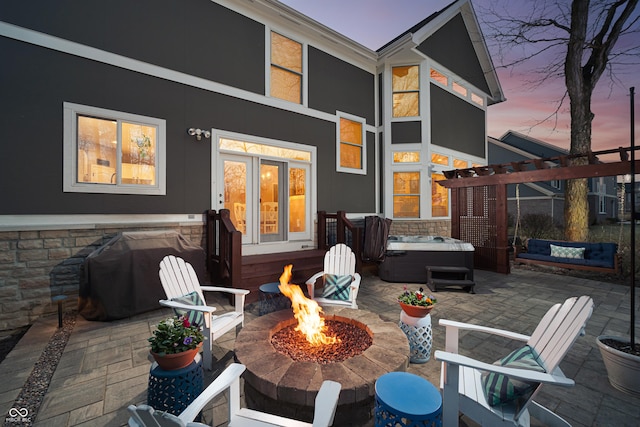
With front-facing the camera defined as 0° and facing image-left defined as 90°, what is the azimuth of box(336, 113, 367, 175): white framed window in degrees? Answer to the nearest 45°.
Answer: approximately 315°

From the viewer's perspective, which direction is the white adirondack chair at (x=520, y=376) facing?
to the viewer's left

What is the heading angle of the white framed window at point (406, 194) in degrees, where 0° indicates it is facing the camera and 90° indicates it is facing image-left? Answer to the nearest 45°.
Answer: approximately 0°

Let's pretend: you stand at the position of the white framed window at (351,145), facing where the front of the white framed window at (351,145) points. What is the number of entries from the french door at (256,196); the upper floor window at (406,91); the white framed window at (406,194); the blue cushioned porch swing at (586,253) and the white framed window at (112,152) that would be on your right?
2

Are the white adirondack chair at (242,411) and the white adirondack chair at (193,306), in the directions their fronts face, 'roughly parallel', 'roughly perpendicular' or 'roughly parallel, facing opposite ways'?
roughly perpendicular

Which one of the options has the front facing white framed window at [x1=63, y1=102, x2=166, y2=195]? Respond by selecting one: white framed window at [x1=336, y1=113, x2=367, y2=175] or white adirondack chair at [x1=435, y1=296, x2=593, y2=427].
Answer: the white adirondack chair

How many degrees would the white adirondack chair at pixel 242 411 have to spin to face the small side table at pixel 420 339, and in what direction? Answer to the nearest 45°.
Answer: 0° — it already faces it

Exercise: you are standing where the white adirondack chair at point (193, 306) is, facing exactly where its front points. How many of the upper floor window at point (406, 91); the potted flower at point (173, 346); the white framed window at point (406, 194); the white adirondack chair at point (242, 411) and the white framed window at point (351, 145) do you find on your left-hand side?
3

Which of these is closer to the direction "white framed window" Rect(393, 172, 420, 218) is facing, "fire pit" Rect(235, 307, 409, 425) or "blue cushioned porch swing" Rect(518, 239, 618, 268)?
the fire pit

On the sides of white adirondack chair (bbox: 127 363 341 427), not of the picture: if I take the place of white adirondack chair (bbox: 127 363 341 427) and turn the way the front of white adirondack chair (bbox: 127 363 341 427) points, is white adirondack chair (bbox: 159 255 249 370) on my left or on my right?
on my left

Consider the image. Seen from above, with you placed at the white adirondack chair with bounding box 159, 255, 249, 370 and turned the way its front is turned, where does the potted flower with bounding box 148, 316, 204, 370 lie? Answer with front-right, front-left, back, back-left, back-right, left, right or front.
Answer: front-right
